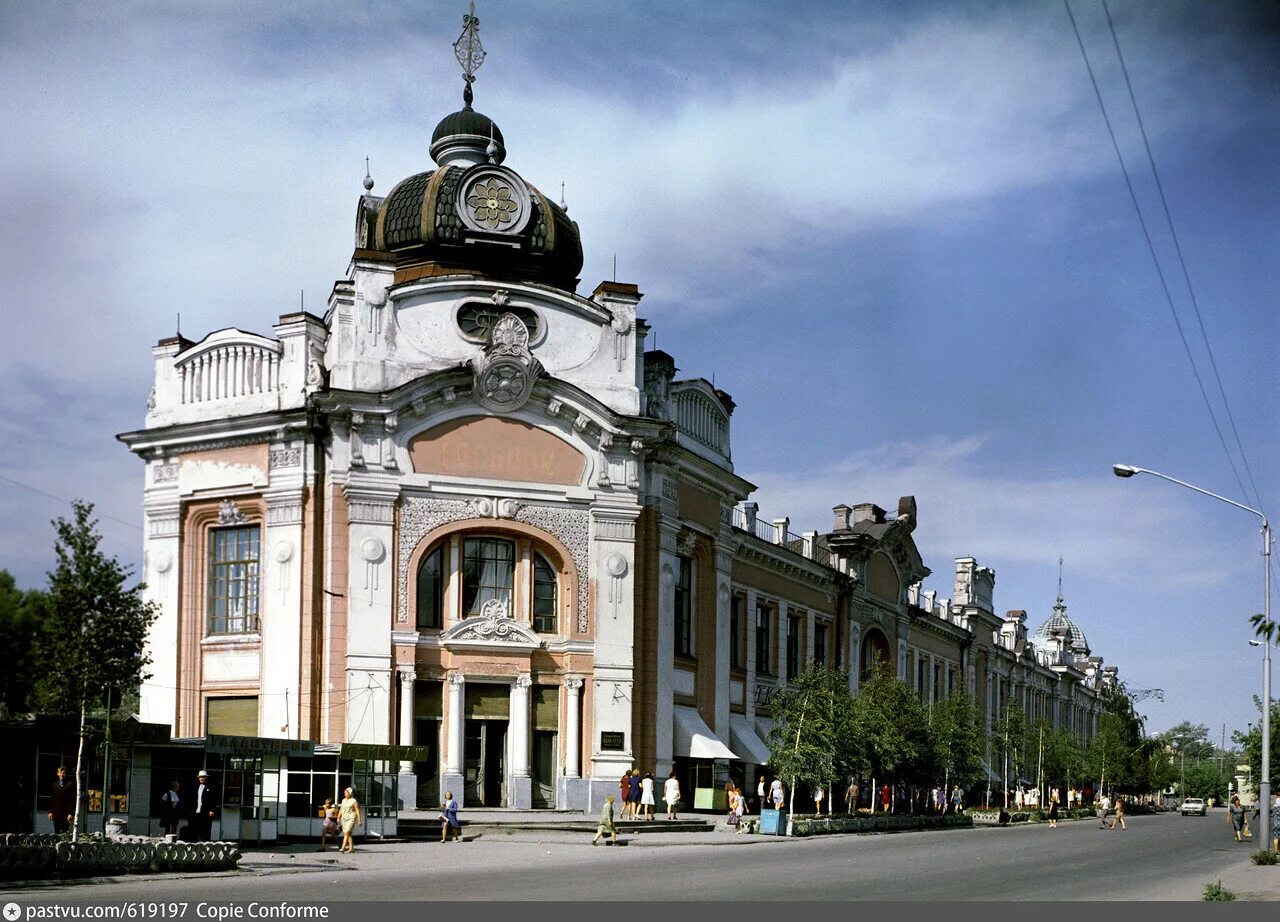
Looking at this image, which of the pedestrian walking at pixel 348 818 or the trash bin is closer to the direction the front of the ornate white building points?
the pedestrian walking

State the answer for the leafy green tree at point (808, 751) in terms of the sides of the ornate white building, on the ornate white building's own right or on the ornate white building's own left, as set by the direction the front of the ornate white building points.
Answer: on the ornate white building's own left

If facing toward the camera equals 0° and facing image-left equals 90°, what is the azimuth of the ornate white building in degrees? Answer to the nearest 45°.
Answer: approximately 0°

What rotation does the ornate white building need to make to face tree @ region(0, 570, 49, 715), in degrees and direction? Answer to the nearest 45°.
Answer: approximately 90° to its right

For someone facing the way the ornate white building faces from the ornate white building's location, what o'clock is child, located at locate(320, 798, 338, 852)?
The child is roughly at 12 o'clock from the ornate white building.
